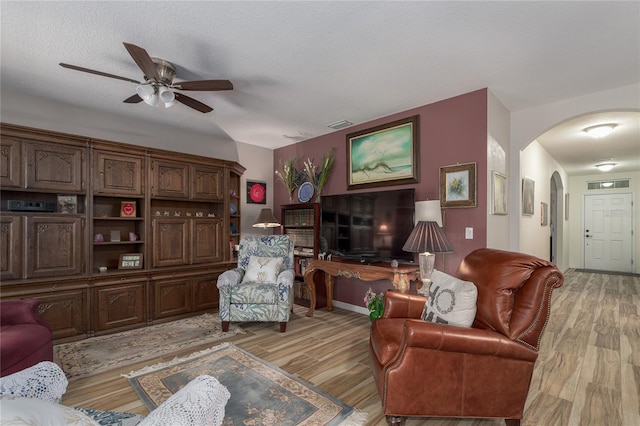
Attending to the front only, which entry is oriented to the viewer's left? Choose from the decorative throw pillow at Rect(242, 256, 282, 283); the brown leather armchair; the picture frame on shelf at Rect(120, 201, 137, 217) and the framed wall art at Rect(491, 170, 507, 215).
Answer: the brown leather armchair

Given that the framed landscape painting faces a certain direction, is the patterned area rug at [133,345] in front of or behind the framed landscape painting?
in front

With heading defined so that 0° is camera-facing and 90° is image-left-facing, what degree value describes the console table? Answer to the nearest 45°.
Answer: approximately 45°

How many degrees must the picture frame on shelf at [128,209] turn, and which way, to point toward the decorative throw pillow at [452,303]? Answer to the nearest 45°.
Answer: approximately 45° to its left

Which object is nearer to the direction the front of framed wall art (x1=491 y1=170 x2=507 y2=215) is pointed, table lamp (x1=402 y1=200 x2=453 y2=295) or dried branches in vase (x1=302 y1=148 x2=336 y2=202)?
the table lamp

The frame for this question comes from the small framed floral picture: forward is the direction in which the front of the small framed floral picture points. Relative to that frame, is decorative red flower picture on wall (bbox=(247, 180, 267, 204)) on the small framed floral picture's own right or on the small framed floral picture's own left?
on the small framed floral picture's own right

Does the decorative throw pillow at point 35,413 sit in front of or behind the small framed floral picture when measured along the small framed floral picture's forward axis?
in front

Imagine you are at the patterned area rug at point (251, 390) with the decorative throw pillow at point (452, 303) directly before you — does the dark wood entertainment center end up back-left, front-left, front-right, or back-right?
back-left
